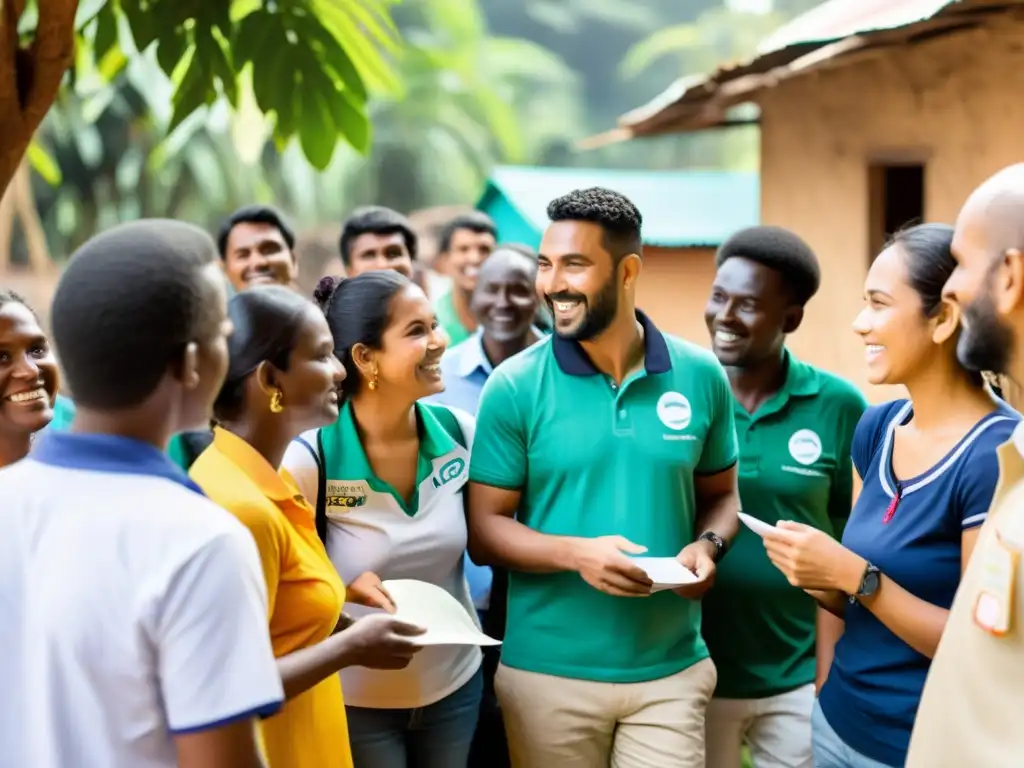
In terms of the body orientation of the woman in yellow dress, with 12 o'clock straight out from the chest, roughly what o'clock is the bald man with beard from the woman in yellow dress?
The bald man with beard is roughly at 1 o'clock from the woman in yellow dress.

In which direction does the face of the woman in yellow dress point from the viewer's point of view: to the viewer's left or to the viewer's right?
to the viewer's right

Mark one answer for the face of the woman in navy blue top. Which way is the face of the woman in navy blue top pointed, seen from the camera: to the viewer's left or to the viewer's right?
to the viewer's left

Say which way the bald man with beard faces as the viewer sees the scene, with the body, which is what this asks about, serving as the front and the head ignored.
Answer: to the viewer's left

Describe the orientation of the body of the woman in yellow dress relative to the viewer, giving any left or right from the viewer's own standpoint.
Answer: facing to the right of the viewer

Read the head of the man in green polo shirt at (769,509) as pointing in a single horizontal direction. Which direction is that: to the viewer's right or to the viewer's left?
to the viewer's left

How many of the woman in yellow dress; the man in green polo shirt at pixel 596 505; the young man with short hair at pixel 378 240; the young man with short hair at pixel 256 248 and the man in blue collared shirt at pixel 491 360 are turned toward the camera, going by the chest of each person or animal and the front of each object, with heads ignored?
4
